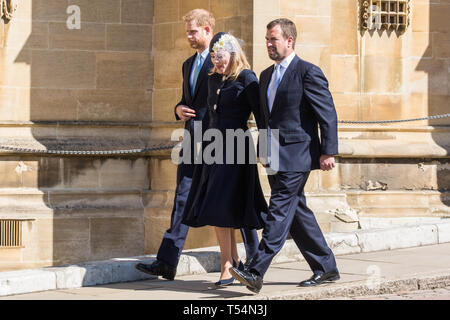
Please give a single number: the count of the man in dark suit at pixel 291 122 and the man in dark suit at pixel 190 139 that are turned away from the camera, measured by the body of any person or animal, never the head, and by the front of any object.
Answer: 0

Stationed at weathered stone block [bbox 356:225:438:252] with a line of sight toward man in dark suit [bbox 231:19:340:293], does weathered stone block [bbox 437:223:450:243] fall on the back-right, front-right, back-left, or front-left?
back-left

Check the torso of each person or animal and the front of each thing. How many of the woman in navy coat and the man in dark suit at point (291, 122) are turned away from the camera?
0
